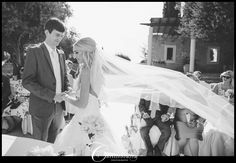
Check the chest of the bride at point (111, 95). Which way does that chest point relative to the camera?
to the viewer's left

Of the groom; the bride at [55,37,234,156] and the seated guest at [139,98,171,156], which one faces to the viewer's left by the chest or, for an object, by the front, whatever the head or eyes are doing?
the bride

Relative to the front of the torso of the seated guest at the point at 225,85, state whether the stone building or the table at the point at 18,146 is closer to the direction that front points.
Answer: the table

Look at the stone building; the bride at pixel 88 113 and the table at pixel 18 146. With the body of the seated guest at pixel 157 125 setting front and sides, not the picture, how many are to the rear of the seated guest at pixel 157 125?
1

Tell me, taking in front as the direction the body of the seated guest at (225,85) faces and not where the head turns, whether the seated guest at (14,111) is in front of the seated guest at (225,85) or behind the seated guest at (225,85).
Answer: in front

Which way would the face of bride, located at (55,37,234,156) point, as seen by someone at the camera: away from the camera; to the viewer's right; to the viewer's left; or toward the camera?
to the viewer's left

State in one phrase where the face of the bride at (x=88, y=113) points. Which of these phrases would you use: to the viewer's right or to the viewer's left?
to the viewer's left

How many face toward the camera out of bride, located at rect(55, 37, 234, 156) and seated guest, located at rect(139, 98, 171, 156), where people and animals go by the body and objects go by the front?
1

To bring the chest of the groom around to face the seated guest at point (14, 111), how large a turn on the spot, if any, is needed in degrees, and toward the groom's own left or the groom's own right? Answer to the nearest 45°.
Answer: approximately 135° to the groom's own left

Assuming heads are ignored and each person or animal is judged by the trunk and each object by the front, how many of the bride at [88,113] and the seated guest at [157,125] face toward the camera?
1

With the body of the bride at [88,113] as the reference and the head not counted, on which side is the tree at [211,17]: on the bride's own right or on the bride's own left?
on the bride's own right

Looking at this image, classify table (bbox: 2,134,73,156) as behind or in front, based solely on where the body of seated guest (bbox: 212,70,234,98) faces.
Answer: in front

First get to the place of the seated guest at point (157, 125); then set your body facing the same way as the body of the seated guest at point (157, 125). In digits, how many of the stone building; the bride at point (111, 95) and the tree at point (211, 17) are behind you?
2
